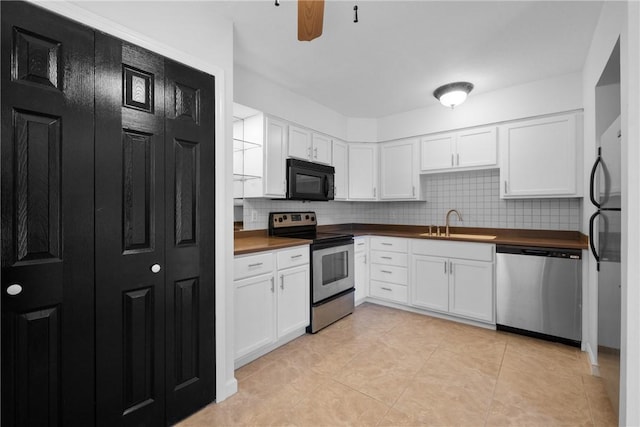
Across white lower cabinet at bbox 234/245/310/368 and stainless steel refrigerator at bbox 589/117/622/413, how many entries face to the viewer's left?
1

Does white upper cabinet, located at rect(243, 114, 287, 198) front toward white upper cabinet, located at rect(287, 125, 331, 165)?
no

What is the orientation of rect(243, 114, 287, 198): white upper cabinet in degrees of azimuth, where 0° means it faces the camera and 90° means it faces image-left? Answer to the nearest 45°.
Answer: approximately 315°

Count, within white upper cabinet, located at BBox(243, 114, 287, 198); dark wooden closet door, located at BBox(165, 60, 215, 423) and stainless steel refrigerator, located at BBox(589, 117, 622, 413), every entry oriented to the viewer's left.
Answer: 1

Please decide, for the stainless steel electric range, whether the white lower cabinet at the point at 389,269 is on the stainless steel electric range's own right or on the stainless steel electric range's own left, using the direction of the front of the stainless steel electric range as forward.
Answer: on the stainless steel electric range's own left

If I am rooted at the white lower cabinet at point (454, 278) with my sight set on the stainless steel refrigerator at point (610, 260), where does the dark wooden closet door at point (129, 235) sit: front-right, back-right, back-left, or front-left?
front-right

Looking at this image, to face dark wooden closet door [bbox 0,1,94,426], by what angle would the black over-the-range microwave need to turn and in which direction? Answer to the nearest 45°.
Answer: approximately 90° to its right

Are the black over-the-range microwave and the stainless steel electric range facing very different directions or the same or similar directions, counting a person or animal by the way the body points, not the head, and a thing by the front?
same or similar directions

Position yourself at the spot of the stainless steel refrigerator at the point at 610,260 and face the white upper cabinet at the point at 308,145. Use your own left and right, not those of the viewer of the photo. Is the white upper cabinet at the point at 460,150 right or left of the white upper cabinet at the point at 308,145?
right

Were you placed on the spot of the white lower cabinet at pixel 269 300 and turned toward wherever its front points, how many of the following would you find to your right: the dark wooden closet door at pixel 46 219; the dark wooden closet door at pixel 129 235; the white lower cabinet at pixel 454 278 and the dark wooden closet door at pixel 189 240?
3

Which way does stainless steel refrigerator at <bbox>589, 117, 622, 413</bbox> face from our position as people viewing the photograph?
facing to the left of the viewer

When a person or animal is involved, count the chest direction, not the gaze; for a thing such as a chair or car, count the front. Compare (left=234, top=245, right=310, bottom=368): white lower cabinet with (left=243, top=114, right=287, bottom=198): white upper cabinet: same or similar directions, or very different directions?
same or similar directions

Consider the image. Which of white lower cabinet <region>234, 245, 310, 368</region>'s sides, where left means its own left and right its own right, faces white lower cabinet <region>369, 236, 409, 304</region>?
left

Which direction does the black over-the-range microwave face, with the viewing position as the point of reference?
facing the viewer and to the right of the viewer

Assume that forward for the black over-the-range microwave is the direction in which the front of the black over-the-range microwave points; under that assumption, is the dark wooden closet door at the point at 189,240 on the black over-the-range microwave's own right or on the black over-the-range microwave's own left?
on the black over-the-range microwave's own right

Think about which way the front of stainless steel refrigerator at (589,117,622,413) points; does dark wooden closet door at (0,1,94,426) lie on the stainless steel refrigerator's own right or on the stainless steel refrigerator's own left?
on the stainless steel refrigerator's own left
